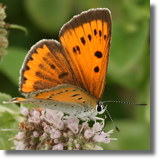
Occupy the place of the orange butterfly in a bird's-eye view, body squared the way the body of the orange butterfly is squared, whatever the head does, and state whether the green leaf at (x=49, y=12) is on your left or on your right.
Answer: on your left

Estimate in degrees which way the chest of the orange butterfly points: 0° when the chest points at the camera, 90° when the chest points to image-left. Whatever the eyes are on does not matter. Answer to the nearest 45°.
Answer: approximately 270°

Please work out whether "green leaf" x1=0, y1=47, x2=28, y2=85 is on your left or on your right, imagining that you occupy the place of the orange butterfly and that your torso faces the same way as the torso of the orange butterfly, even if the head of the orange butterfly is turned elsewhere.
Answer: on your left
